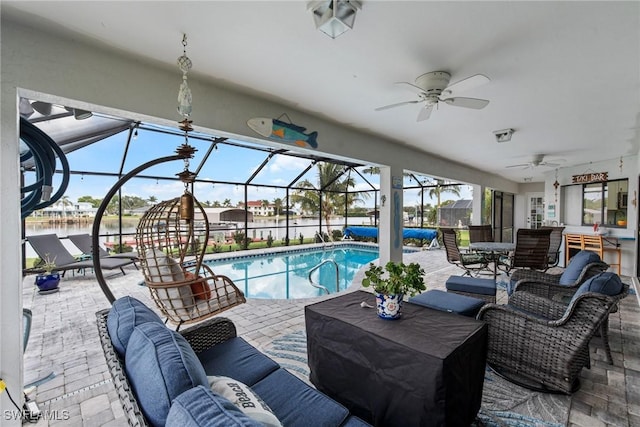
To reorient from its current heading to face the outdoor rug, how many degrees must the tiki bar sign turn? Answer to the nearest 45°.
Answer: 0° — it already faces it

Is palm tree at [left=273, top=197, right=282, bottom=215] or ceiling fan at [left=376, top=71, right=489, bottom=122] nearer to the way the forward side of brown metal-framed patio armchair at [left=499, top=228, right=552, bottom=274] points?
the palm tree

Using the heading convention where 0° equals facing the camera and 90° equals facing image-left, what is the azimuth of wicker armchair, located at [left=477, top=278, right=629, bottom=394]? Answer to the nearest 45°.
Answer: approximately 135°

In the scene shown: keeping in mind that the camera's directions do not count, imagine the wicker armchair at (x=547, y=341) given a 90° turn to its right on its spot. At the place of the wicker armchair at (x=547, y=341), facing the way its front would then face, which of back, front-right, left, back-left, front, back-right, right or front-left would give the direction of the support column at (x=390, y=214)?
left

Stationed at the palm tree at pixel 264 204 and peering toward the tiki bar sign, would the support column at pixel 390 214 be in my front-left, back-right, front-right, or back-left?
front-right

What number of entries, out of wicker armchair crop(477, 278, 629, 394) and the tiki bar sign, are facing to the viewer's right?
0

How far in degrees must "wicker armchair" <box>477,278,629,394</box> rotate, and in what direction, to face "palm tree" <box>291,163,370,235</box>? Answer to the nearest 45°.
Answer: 0° — it already faces it

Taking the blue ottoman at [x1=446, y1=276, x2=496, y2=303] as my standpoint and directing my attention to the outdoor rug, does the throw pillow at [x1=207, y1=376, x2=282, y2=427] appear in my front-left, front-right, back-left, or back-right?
front-right

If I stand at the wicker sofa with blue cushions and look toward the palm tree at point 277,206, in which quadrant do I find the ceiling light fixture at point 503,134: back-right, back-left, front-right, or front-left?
front-right

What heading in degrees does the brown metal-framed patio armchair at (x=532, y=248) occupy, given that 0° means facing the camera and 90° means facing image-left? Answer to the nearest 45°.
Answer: approximately 135°

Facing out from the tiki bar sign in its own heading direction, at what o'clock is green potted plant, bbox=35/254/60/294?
The green potted plant is roughly at 1 o'clock from the tiki bar sign.

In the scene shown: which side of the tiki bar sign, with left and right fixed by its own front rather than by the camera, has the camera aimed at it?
front
